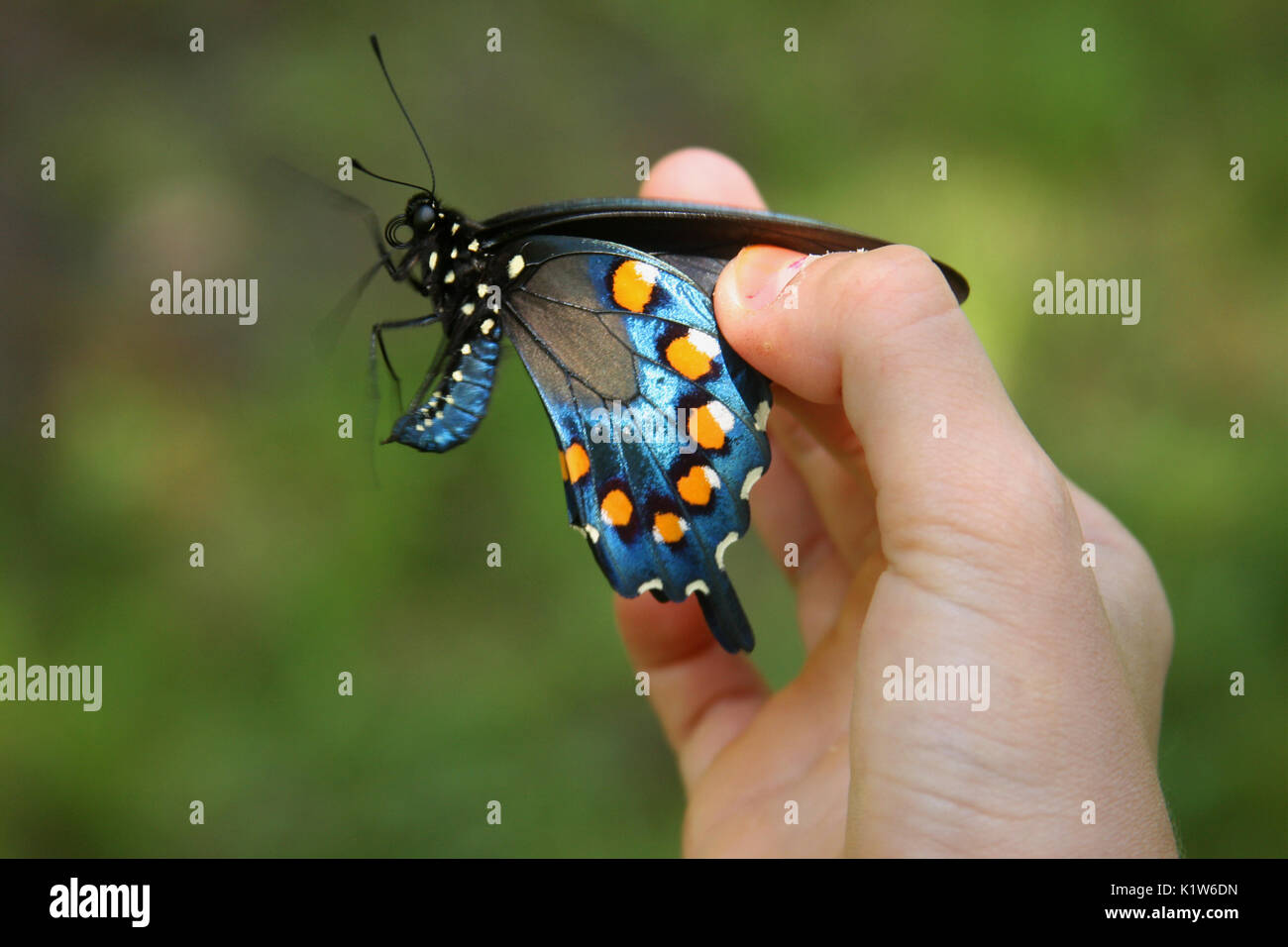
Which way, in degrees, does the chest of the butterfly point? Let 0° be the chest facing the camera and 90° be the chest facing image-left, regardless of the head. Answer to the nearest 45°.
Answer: approximately 90°
